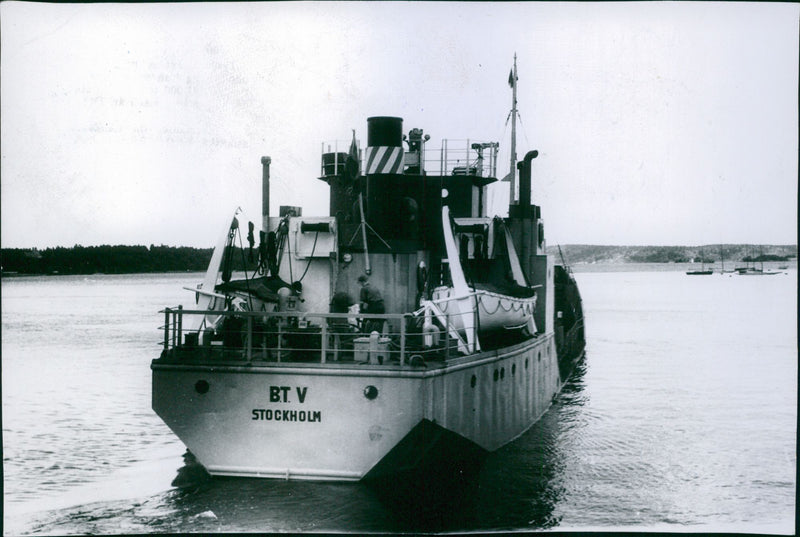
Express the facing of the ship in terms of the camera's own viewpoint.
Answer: facing away from the viewer and to the right of the viewer
